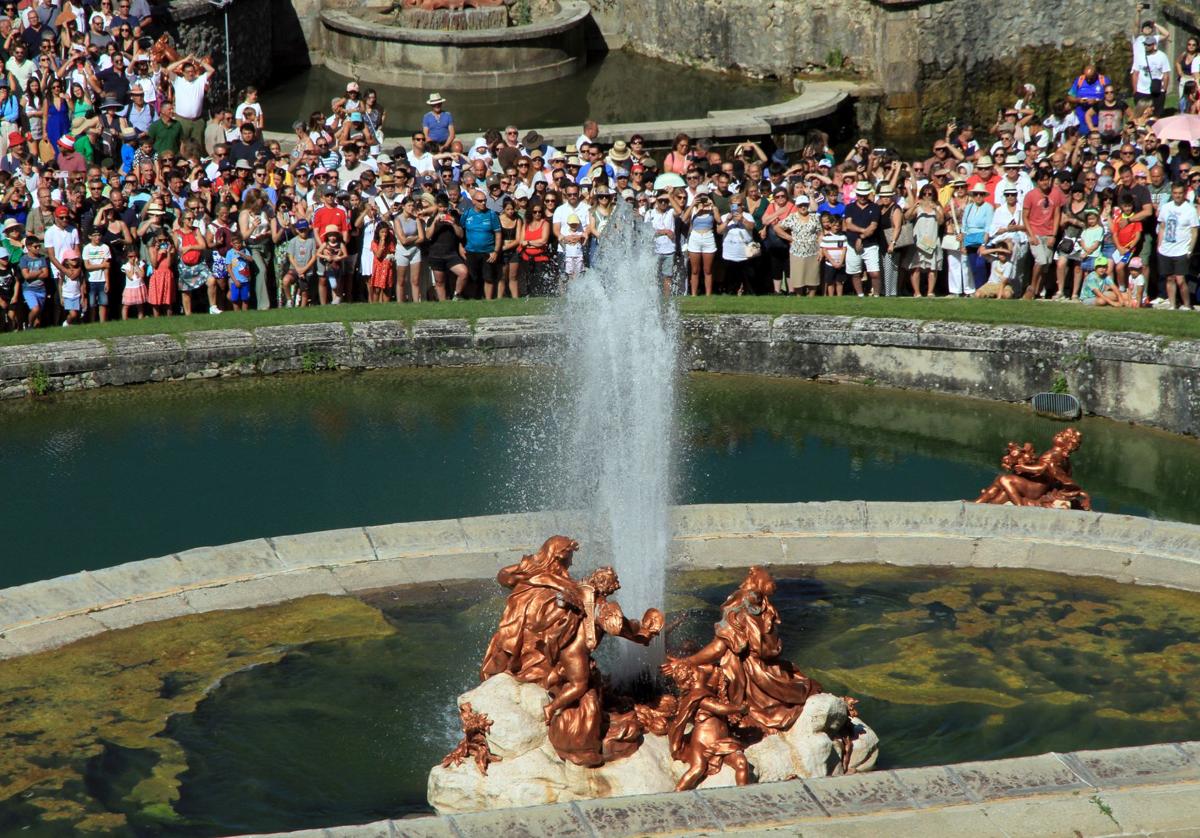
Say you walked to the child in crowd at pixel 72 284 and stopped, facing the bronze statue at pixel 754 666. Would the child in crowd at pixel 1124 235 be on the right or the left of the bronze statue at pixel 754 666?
left

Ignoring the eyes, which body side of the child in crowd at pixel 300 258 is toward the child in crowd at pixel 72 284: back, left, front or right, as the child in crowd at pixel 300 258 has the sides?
right

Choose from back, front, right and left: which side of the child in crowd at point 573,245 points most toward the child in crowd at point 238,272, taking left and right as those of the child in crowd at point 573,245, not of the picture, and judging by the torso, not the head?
right

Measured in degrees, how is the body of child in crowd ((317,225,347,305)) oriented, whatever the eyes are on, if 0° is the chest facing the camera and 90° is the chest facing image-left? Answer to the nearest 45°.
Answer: approximately 0°

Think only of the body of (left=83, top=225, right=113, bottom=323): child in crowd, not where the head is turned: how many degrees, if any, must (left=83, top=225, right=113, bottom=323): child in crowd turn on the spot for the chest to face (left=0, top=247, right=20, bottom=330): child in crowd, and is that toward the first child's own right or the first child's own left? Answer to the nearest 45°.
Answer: approximately 90° to the first child's own right

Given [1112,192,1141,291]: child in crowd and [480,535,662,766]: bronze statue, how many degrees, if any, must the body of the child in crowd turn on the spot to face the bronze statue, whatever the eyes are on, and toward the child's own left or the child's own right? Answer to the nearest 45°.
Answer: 0° — they already face it
